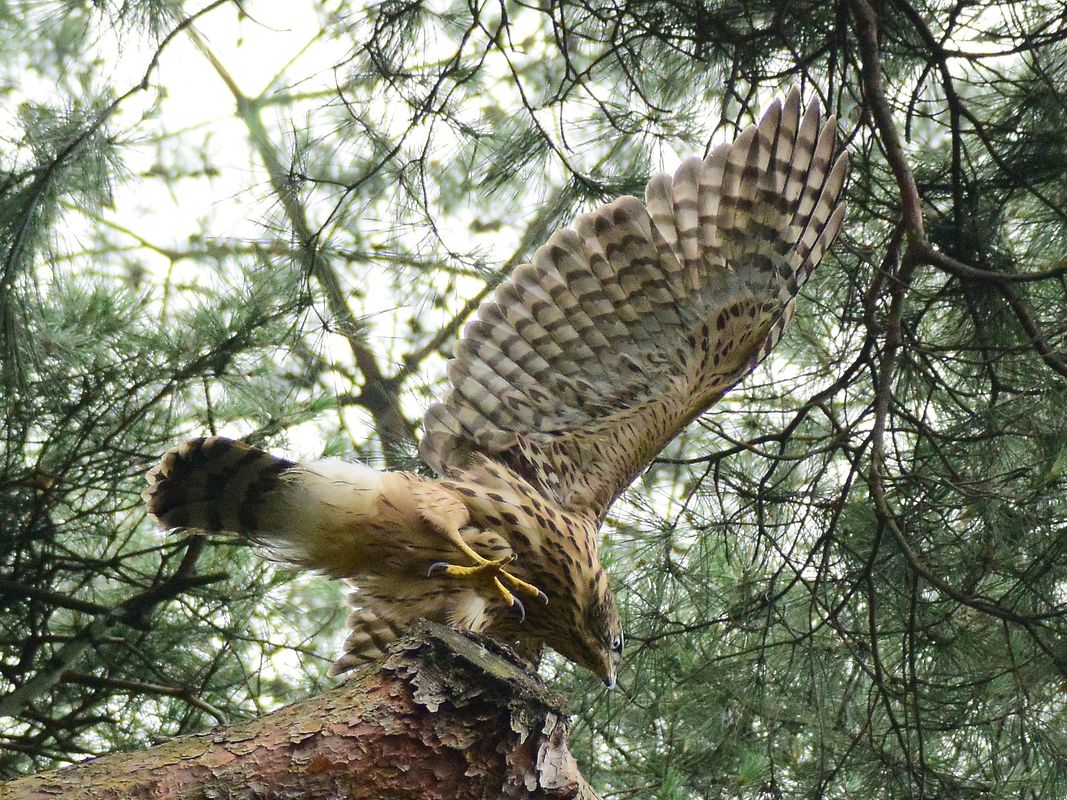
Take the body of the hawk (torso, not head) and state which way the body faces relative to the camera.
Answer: to the viewer's right
